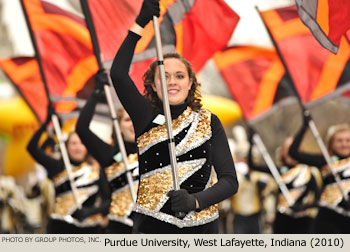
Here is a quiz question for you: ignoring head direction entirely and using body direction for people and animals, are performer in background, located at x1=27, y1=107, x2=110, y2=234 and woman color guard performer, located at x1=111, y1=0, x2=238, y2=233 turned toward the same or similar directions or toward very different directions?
same or similar directions

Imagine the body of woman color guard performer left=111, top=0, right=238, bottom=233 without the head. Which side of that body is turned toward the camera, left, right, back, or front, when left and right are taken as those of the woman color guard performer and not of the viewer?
front

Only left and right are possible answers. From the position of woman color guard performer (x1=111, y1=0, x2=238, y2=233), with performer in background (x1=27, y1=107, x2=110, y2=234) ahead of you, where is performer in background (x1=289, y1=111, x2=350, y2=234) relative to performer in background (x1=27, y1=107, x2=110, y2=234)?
right

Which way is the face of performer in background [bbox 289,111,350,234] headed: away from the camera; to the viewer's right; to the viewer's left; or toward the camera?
toward the camera

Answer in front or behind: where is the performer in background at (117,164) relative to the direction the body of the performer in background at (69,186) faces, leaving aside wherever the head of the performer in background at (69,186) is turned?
in front

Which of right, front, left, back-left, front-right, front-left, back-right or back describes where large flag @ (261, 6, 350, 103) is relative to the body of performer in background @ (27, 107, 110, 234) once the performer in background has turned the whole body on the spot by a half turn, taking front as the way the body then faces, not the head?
right

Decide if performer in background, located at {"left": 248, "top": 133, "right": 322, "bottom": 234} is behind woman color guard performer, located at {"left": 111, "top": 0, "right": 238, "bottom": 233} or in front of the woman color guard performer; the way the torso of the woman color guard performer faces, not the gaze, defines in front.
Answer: behind

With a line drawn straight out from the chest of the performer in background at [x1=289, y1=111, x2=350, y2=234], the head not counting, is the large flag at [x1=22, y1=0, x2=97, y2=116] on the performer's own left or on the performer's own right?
on the performer's own right

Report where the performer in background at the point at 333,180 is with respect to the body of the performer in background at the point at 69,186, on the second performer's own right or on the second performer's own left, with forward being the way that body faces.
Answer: on the second performer's own left

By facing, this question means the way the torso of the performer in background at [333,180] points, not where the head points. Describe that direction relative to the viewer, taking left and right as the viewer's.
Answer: facing the viewer

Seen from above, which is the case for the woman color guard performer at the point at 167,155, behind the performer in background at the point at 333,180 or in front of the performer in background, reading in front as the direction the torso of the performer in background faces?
in front

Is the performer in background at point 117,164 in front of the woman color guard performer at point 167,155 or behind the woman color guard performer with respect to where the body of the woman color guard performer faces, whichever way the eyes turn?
behind

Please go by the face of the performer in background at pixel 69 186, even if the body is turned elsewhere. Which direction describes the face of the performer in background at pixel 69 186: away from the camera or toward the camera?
toward the camera
